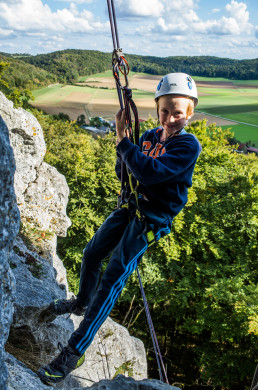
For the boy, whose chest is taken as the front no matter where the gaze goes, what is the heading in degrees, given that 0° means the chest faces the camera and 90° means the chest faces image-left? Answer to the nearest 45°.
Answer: approximately 45°
